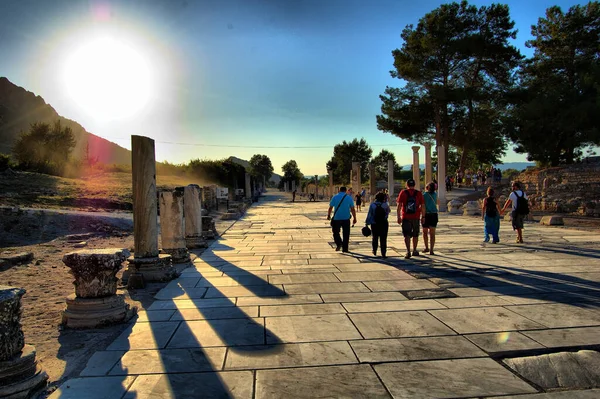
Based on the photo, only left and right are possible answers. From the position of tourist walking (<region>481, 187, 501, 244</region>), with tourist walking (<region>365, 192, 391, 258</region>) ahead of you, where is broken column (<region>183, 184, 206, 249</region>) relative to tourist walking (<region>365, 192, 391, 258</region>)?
right

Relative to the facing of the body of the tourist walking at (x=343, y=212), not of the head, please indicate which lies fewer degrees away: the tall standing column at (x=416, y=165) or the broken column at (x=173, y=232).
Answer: the tall standing column

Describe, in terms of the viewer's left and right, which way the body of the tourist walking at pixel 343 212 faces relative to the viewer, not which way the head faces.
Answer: facing away from the viewer

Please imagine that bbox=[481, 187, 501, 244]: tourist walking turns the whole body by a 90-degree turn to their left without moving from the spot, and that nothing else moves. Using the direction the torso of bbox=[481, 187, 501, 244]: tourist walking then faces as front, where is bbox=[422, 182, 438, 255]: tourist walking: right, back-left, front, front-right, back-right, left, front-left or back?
front-left

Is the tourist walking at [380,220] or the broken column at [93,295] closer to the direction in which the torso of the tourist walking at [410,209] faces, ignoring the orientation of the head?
the tourist walking

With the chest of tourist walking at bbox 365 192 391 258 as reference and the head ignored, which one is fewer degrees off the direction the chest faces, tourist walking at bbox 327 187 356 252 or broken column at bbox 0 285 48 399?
the tourist walking

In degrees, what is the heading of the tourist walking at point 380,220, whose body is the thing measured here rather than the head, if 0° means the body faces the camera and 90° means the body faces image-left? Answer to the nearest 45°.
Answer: approximately 180°

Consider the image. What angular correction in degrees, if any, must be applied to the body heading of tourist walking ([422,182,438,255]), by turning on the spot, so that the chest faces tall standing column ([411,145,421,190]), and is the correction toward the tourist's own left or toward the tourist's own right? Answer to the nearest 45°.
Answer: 0° — they already face it

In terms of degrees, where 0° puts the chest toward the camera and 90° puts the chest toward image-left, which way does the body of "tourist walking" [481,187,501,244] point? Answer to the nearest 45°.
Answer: approximately 180°

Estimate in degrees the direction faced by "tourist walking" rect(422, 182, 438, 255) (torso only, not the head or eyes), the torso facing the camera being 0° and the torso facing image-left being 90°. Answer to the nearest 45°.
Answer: approximately 180°

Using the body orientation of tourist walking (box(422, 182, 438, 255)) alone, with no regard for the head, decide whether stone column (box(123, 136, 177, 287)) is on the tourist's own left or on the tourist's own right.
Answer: on the tourist's own left

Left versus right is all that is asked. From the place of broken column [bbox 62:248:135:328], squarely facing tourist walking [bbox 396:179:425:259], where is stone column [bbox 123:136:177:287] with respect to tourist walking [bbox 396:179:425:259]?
left

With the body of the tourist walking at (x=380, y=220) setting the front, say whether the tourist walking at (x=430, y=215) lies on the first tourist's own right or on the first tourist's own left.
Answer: on the first tourist's own right

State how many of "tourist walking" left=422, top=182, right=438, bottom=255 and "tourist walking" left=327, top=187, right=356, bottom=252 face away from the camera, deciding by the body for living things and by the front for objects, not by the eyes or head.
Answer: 2

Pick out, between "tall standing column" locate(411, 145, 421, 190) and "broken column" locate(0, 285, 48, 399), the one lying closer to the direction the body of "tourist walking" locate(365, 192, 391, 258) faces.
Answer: the tall standing column
